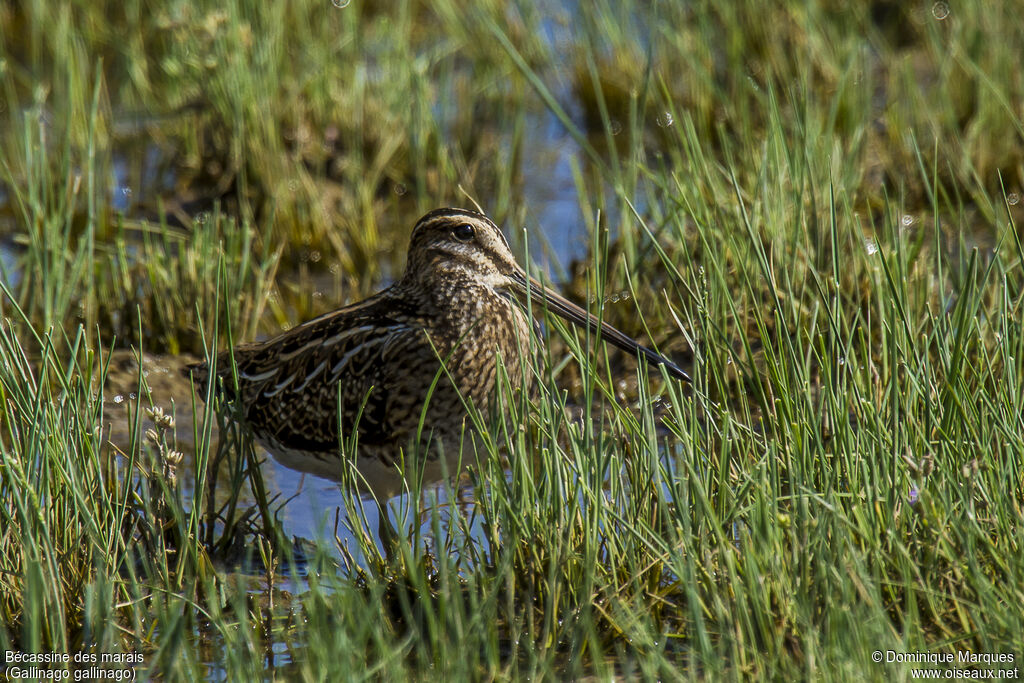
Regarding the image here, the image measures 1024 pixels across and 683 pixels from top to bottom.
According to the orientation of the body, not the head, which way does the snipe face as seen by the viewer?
to the viewer's right
